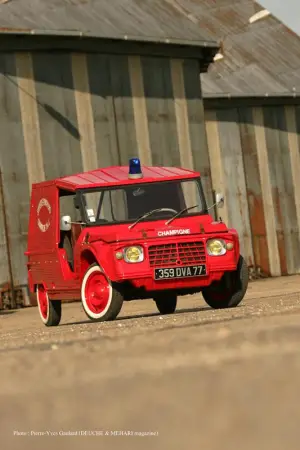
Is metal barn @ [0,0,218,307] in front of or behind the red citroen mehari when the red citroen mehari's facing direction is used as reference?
behind

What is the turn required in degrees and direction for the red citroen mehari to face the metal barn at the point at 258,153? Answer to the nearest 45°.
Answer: approximately 135° to its left

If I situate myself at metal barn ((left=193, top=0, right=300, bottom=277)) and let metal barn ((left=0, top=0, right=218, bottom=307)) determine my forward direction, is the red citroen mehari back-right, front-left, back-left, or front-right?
front-left

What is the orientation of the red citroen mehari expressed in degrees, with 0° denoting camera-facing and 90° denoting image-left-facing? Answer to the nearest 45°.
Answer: approximately 315°

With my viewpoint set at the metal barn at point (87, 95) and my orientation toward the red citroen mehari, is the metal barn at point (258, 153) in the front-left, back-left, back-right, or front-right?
back-left
